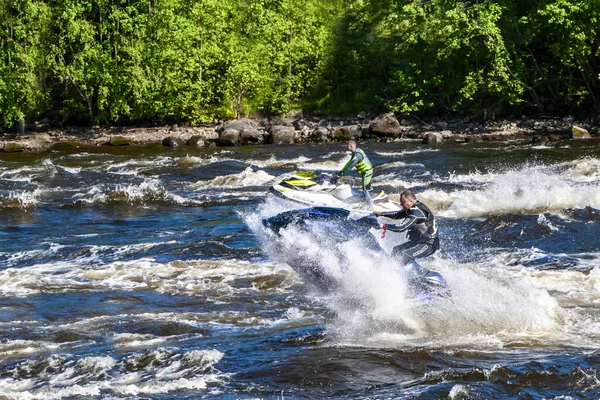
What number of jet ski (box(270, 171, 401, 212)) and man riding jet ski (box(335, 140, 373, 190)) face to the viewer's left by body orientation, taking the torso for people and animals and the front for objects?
2

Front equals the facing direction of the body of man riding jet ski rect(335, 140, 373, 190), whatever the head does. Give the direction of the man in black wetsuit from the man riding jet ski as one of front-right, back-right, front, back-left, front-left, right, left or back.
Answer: left

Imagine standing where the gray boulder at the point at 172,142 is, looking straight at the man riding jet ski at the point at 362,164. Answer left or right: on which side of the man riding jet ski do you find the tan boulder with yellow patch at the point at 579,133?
left

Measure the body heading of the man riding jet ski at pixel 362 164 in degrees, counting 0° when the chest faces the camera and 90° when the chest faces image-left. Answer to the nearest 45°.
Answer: approximately 90°

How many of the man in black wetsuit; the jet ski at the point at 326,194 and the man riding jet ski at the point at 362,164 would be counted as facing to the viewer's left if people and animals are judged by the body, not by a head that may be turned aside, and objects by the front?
3

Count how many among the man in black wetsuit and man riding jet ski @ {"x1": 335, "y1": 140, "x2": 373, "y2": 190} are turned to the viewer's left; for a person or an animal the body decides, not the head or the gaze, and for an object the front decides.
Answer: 2

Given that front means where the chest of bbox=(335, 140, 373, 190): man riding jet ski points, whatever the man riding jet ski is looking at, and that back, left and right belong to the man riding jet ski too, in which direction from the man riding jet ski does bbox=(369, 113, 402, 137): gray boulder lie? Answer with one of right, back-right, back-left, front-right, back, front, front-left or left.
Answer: right

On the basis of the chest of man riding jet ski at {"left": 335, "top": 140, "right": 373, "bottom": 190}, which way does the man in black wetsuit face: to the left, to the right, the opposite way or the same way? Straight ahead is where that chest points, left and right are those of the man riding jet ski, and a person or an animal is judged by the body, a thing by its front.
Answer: the same way

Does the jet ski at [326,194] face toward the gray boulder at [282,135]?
no

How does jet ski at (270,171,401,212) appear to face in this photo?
to the viewer's left

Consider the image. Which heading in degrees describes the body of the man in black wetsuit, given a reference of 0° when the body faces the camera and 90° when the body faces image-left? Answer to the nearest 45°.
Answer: approximately 90°

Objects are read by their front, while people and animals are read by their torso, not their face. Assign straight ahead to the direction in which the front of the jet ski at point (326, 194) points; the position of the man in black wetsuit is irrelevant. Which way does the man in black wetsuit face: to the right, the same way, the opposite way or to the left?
the same way

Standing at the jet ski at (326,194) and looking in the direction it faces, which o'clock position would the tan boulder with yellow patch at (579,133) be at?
The tan boulder with yellow patch is roughly at 4 o'clock from the jet ski.

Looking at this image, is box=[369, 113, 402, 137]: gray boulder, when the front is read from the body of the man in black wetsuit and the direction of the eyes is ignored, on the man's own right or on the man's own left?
on the man's own right
